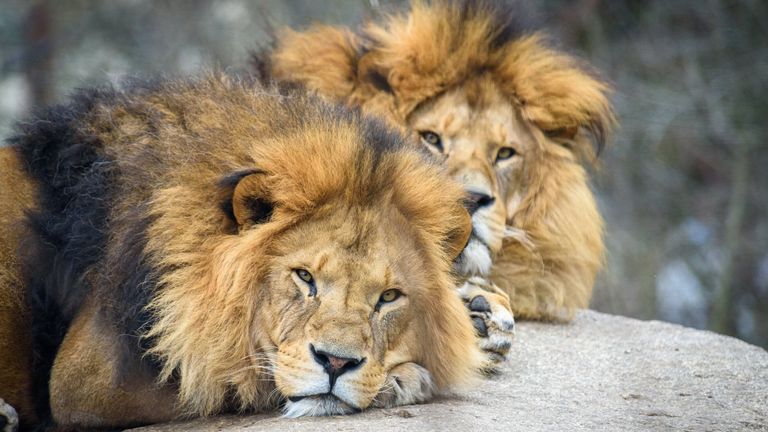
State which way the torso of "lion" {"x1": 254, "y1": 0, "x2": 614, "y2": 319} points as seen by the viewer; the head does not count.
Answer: toward the camera

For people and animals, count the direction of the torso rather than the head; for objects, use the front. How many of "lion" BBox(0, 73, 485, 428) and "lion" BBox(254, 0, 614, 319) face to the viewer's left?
0

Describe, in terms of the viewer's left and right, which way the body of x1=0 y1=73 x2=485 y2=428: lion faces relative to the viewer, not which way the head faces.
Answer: facing the viewer and to the right of the viewer
